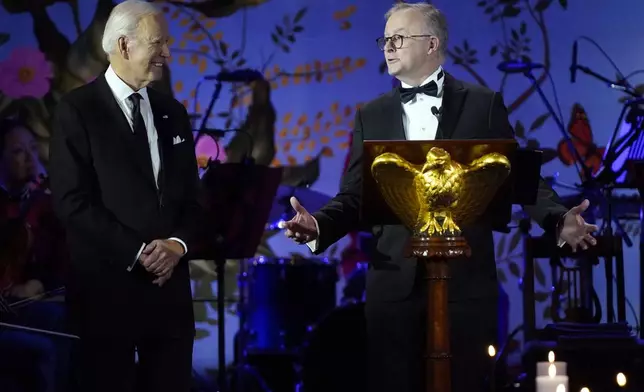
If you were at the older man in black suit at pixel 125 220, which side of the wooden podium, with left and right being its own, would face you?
right

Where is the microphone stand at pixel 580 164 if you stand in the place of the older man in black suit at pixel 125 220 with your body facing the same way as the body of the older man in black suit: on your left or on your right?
on your left

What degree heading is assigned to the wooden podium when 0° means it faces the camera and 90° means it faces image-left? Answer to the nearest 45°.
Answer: approximately 0°

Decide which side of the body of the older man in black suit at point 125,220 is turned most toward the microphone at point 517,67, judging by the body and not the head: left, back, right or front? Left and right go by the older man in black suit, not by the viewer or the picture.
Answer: left

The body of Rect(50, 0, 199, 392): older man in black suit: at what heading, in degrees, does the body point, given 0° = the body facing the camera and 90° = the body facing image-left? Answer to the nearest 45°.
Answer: approximately 315°
